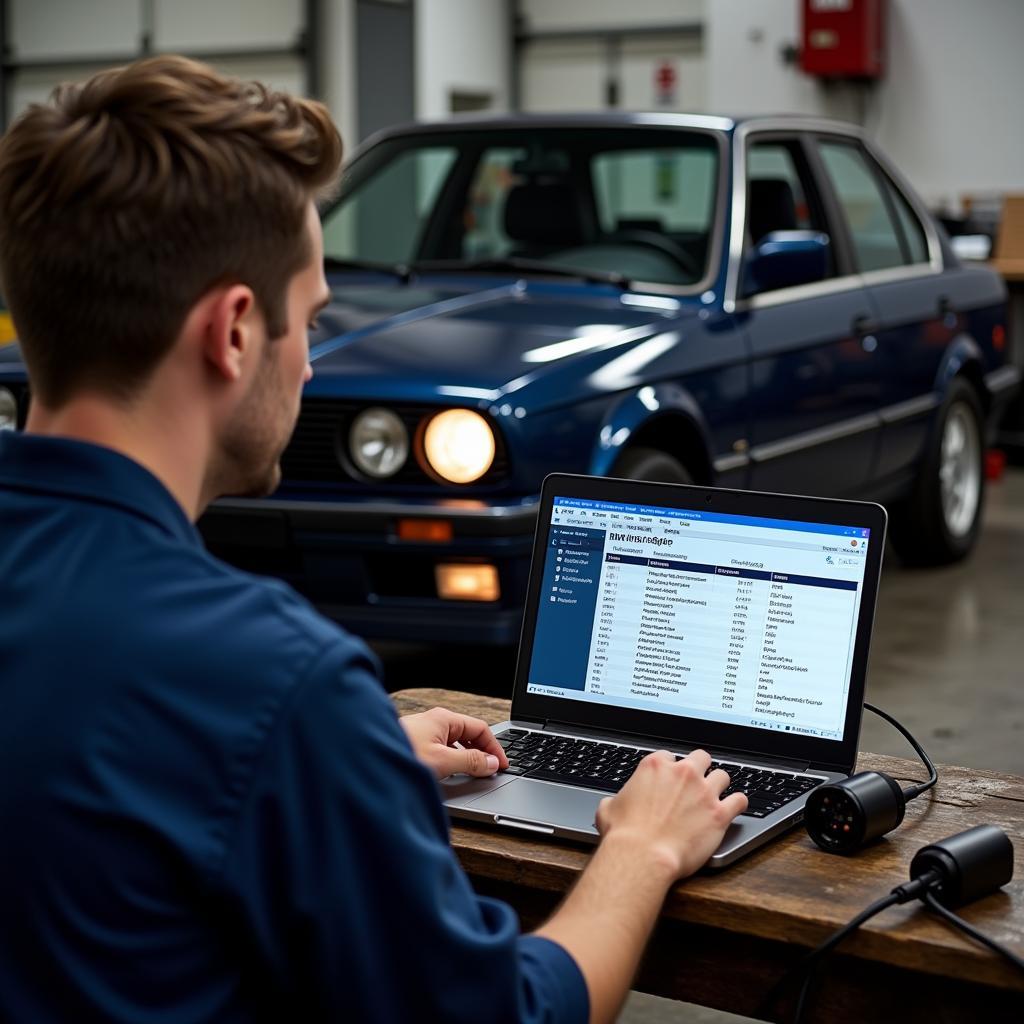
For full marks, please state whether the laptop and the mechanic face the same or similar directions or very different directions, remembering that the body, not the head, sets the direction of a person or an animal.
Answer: very different directions

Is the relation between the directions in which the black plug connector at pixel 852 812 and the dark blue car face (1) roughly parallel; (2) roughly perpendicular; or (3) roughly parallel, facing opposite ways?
roughly parallel

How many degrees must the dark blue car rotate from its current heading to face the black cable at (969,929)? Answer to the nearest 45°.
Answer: approximately 45° to its left

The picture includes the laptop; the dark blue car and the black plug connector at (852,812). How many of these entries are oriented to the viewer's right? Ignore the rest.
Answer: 0

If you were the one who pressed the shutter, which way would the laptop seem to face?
facing the viewer and to the left of the viewer

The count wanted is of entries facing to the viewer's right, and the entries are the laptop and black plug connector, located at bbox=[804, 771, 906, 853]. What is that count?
0

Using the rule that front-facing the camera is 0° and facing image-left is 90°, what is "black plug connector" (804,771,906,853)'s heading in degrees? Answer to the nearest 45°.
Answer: approximately 45°

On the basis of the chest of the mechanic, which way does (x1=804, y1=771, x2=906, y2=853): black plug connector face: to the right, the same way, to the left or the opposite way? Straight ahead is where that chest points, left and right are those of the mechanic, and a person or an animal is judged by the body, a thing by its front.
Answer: the opposite way

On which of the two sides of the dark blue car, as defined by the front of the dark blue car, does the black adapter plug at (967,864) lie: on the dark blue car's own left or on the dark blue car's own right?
on the dark blue car's own left

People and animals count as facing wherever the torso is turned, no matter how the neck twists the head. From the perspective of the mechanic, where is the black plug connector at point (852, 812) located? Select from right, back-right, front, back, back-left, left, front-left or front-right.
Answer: front

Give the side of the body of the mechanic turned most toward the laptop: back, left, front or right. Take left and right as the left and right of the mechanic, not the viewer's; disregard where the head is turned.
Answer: front

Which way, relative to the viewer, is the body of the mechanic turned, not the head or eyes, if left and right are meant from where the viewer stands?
facing away from the viewer and to the right of the viewer

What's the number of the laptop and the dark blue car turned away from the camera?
0

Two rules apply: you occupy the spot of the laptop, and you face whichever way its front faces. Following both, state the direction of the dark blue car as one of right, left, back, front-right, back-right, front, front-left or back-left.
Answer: back-right

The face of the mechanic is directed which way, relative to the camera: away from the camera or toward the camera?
away from the camera
